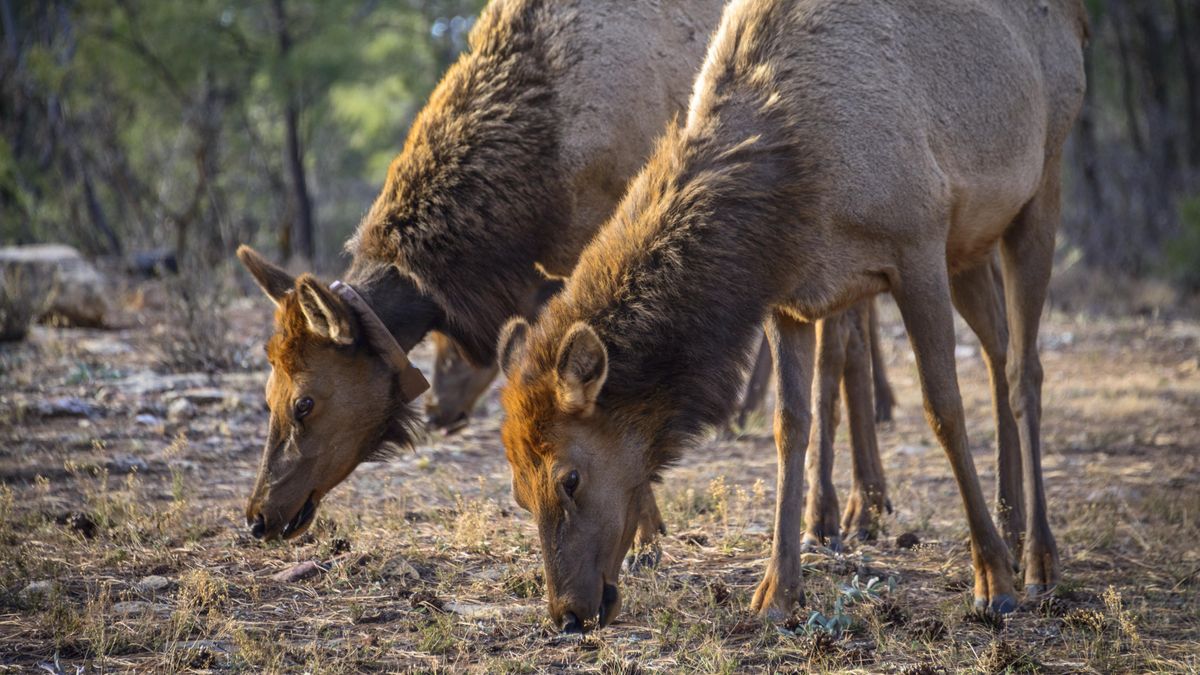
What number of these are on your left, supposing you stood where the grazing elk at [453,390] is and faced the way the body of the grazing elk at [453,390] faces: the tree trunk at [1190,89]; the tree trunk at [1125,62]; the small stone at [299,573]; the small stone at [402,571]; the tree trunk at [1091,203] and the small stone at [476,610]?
3

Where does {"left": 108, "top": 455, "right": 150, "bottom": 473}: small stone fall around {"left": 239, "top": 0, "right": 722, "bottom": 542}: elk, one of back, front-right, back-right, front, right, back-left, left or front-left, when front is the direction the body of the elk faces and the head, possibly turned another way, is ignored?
right

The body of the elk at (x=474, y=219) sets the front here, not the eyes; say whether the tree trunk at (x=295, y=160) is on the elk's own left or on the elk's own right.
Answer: on the elk's own right

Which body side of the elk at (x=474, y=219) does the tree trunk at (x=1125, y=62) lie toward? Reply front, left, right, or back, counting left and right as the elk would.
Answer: back

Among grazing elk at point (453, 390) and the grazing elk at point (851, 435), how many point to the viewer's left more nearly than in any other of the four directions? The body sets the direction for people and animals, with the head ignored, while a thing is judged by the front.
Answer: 2

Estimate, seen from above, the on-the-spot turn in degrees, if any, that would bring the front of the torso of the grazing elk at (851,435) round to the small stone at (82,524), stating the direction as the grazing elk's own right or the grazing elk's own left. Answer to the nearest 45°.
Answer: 0° — it already faces it

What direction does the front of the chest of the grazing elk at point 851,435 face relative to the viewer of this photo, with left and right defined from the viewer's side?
facing to the left of the viewer

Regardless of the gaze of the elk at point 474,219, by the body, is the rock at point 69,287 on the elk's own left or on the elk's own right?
on the elk's own right

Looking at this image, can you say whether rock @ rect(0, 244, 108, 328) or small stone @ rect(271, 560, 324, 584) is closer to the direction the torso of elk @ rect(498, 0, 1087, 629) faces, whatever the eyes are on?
the small stone

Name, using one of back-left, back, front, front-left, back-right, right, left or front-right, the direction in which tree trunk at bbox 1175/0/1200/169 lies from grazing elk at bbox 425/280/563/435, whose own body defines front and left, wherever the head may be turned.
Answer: back-right

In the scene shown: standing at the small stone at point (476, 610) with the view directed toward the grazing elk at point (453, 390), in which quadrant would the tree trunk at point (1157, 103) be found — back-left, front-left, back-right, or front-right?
front-right

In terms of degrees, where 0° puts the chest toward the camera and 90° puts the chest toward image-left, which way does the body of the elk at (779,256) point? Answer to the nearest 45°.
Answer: approximately 45°

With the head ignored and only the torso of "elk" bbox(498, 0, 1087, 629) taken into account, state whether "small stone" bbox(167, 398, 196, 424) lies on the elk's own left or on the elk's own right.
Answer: on the elk's own right

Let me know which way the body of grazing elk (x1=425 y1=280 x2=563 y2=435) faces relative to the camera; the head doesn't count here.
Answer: to the viewer's left

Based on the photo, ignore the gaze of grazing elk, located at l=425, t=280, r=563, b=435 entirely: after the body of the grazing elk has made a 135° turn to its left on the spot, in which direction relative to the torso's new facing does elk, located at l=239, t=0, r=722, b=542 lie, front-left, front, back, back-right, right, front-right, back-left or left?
front-right
